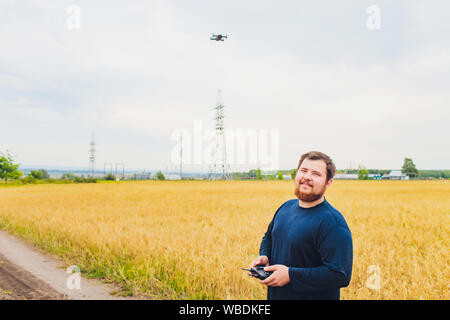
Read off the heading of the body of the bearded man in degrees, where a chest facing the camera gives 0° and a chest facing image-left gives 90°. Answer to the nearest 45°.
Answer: approximately 45°

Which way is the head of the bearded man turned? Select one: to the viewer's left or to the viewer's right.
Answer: to the viewer's left
